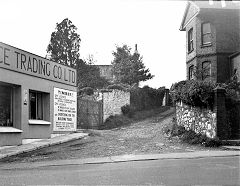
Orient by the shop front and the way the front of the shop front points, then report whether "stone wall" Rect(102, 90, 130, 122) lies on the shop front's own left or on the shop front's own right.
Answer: on the shop front's own left

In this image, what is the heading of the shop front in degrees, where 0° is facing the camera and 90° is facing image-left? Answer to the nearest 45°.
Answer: approximately 315°

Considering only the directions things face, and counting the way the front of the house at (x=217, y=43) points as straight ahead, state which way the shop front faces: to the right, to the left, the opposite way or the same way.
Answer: to the left

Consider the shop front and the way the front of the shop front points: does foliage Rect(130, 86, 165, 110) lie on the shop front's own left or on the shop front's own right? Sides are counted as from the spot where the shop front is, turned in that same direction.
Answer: on the shop front's own left

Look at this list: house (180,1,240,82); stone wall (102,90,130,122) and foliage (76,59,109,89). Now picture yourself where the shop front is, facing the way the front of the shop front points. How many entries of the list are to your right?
0

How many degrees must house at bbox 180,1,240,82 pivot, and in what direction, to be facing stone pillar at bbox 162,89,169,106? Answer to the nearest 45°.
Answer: approximately 135° to its right

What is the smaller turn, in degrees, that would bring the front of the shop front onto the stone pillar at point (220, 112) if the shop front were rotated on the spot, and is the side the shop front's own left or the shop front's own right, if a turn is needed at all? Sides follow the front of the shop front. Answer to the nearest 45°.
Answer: approximately 45° to the shop front's own left

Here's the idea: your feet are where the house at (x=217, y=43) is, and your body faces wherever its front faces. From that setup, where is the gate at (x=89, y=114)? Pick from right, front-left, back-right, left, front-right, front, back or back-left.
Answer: front-right

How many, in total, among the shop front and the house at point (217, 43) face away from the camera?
0

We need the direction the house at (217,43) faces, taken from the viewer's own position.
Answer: facing the viewer and to the left of the viewer
